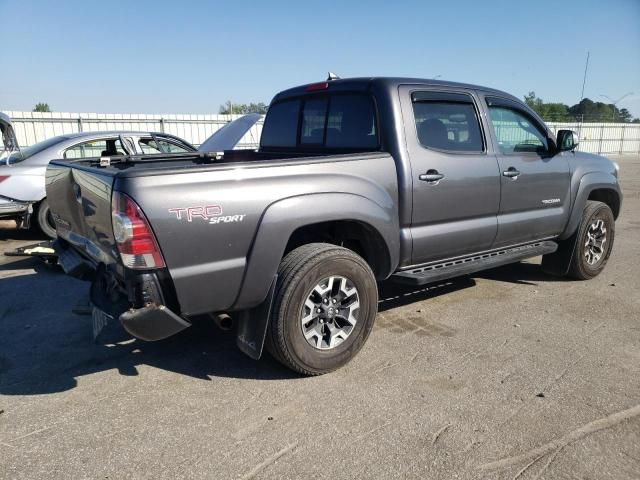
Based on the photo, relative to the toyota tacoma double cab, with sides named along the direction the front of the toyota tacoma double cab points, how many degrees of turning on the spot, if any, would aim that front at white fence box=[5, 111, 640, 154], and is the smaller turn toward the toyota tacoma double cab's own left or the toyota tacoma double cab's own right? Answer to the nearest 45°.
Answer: approximately 90° to the toyota tacoma double cab's own left

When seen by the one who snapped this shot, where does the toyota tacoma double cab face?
facing away from the viewer and to the right of the viewer
